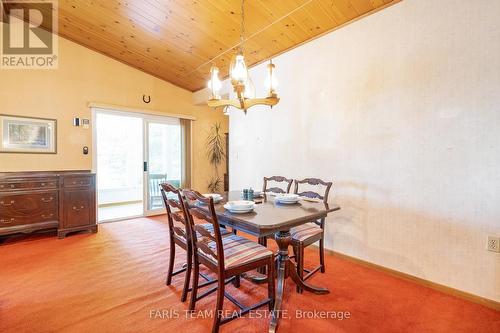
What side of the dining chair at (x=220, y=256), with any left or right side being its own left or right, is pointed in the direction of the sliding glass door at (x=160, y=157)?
left

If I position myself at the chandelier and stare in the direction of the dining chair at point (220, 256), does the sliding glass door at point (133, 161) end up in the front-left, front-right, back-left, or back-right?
back-right

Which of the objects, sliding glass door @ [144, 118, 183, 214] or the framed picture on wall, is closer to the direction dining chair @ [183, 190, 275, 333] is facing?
the sliding glass door

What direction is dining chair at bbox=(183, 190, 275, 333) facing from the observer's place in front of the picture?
facing away from the viewer and to the right of the viewer

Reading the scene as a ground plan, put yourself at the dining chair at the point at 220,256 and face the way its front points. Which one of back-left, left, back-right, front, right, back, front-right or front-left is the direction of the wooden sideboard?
left

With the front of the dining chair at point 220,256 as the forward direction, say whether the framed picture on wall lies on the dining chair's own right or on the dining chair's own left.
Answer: on the dining chair's own left
